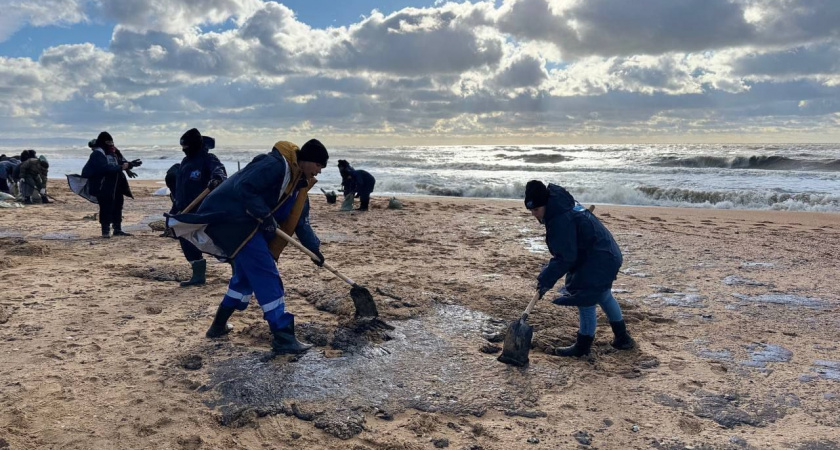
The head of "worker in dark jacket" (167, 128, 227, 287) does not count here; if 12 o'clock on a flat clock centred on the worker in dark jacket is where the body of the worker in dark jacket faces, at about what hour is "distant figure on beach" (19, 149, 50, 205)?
The distant figure on beach is roughly at 4 o'clock from the worker in dark jacket.

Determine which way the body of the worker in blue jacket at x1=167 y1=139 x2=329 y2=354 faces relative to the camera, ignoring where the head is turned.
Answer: to the viewer's right

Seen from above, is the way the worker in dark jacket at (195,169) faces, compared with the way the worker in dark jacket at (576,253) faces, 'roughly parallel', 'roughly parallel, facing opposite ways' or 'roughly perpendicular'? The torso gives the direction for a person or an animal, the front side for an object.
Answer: roughly perpendicular

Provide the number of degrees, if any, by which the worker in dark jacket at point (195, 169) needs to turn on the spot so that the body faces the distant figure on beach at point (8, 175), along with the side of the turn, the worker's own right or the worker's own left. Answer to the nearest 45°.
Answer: approximately 135° to the worker's own right

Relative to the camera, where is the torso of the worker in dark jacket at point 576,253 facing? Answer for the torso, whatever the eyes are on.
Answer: to the viewer's left

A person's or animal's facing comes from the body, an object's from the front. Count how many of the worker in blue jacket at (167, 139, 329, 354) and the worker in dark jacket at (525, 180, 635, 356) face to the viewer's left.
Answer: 1

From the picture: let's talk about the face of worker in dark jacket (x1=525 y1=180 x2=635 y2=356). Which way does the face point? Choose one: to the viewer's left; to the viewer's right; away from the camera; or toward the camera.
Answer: to the viewer's left

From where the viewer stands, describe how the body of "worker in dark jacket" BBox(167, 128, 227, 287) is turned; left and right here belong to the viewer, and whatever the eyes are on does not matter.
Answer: facing the viewer and to the left of the viewer

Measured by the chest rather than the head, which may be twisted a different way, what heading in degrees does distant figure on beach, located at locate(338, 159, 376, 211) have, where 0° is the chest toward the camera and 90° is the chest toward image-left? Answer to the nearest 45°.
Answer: approximately 90°

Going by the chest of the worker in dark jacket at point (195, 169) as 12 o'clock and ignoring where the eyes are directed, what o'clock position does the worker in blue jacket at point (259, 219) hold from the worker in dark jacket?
The worker in blue jacket is roughly at 10 o'clock from the worker in dark jacket.

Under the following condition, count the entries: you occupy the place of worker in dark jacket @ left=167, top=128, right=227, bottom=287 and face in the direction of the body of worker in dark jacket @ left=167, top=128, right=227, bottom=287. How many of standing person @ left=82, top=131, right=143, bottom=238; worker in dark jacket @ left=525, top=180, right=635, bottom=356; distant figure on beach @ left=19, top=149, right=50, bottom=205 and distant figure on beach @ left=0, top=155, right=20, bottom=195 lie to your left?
1
